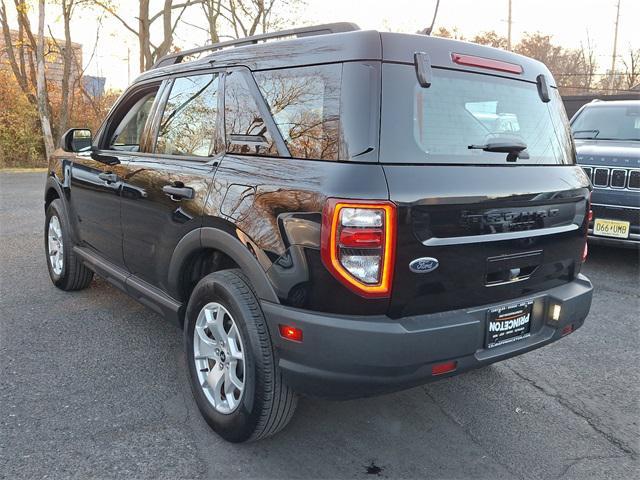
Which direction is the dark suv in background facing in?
toward the camera

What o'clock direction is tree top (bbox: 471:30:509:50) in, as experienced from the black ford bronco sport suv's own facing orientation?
The tree top is roughly at 2 o'clock from the black ford bronco sport suv.

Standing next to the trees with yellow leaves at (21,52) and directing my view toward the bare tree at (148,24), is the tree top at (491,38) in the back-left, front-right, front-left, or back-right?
front-left

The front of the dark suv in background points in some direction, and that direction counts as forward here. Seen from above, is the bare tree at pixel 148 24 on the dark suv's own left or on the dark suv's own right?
on the dark suv's own right

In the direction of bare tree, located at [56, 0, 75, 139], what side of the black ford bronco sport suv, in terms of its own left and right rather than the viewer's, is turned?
front

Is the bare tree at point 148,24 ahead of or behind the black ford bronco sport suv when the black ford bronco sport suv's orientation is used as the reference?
ahead

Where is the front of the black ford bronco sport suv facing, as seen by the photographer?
facing away from the viewer and to the left of the viewer

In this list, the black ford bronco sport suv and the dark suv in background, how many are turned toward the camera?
1

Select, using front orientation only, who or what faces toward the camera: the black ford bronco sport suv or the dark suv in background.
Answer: the dark suv in background

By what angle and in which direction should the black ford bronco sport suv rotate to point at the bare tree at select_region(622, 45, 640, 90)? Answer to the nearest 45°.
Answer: approximately 90° to its right

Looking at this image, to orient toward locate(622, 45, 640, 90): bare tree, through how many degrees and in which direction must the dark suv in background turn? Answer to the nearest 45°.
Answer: approximately 180°

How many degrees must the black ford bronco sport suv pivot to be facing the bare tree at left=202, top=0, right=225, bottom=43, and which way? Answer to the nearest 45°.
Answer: approximately 45° to its right

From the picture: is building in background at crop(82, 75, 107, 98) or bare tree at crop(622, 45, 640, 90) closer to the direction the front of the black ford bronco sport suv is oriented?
the building in background
